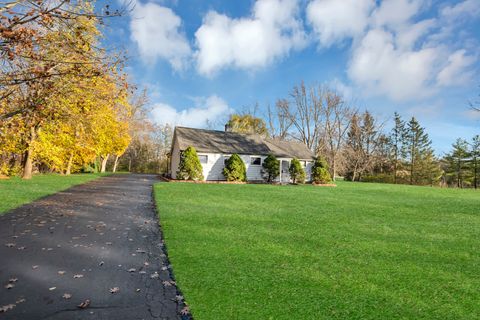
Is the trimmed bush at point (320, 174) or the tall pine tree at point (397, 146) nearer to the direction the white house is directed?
the trimmed bush

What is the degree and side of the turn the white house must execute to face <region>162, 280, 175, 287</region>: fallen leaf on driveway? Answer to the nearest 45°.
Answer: approximately 45° to its right

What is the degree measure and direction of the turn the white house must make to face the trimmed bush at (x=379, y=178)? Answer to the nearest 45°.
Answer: approximately 90° to its left

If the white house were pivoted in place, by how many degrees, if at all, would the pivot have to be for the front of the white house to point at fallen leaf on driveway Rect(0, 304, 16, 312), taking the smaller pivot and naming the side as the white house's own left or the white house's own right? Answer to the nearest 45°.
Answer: approximately 45° to the white house's own right

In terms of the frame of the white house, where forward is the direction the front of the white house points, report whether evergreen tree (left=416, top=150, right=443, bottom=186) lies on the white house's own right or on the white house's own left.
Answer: on the white house's own left

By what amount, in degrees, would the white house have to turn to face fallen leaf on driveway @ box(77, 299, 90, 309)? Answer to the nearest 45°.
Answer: approximately 45° to its right

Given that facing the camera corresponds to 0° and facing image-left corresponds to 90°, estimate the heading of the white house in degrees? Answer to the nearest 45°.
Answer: approximately 315°

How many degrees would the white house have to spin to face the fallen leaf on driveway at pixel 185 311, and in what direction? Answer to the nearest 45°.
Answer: approximately 45° to its right

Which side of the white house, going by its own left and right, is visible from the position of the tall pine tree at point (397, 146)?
left
